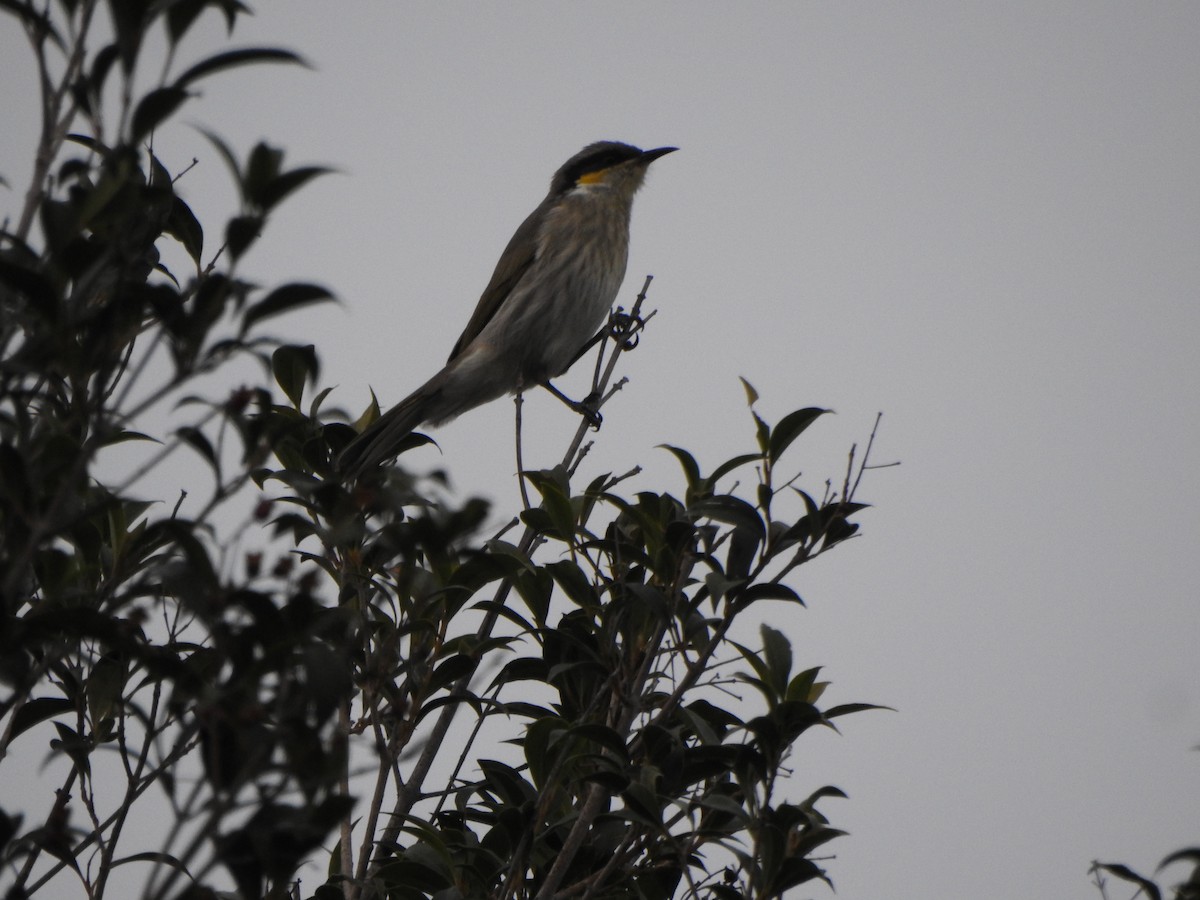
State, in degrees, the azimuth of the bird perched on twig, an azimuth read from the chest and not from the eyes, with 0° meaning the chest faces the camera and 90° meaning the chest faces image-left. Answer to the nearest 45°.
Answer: approximately 270°
